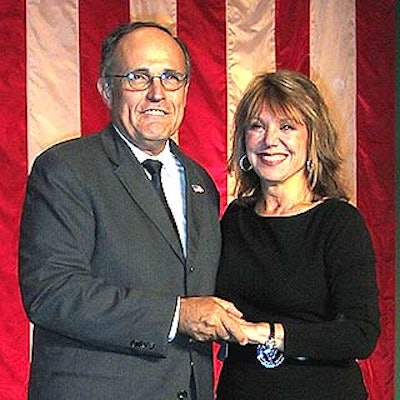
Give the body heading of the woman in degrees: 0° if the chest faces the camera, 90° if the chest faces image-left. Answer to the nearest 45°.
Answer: approximately 45°

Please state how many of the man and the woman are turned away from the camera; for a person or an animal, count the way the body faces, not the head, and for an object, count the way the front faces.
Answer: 0

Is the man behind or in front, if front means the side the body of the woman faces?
in front

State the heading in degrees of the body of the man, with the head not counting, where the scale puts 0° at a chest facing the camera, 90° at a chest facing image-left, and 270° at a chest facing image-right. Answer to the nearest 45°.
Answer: approximately 315°
